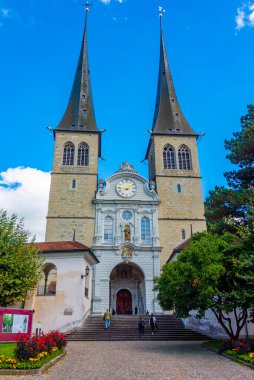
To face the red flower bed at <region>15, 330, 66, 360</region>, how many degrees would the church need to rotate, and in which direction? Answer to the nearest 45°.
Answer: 0° — it already faces it

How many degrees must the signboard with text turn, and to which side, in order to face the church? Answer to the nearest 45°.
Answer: approximately 135° to its left

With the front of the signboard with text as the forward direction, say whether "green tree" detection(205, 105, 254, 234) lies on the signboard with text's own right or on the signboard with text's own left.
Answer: on the signboard with text's own left

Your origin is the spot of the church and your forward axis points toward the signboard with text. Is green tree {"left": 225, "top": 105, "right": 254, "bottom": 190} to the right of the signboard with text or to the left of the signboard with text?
left

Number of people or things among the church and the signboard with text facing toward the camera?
2

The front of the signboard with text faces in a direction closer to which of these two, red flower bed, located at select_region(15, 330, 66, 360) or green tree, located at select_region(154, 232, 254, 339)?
the red flower bed

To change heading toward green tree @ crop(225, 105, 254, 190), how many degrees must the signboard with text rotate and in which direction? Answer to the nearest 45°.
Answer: approximately 90° to its left

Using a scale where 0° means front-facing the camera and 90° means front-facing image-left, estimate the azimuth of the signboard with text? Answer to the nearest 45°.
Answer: approximately 0°
